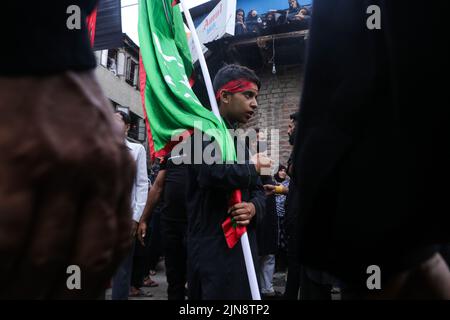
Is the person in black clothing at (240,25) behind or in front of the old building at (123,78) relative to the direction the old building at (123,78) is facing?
in front

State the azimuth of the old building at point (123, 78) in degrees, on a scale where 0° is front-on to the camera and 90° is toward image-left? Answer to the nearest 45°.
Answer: approximately 315°

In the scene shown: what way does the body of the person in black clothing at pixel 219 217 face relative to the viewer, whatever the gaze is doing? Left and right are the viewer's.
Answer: facing the viewer and to the right of the viewer

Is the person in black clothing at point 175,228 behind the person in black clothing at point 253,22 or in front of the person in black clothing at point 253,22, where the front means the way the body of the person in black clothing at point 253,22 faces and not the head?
in front

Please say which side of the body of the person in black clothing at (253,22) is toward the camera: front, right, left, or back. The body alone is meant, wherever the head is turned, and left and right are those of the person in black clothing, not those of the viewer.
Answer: front

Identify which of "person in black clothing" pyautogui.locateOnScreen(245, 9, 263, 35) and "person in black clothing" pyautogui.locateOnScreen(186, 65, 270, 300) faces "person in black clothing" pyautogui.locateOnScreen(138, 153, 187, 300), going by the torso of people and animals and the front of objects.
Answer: "person in black clothing" pyautogui.locateOnScreen(245, 9, 263, 35)

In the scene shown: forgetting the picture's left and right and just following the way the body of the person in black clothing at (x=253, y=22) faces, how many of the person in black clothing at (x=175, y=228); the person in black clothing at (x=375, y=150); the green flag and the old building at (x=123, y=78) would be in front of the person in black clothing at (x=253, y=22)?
3

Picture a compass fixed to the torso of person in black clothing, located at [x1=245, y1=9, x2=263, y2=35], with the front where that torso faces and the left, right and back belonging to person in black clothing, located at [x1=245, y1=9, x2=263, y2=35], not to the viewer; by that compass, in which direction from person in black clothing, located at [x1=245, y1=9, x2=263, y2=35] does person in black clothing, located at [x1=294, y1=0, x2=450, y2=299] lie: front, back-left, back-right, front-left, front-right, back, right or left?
front

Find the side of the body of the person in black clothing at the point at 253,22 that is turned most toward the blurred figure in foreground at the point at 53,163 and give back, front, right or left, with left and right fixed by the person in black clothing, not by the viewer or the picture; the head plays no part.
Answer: front

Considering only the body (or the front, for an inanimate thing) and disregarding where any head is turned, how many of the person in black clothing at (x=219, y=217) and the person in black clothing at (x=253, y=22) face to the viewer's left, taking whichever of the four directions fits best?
0

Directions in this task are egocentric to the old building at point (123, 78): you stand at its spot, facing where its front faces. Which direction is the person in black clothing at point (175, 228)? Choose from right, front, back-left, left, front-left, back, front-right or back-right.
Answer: front-right
